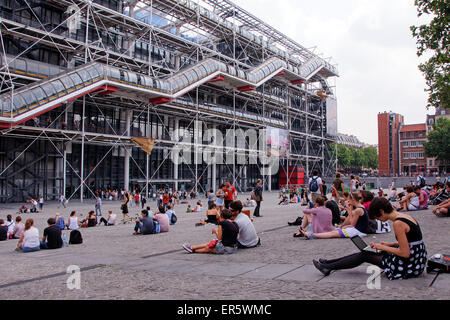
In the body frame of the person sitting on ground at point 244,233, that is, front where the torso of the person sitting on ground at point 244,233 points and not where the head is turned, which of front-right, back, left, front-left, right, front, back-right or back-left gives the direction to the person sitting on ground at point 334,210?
right

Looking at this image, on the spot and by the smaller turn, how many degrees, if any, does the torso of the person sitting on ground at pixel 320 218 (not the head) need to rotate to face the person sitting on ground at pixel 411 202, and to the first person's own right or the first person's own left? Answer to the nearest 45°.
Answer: approximately 90° to the first person's own right

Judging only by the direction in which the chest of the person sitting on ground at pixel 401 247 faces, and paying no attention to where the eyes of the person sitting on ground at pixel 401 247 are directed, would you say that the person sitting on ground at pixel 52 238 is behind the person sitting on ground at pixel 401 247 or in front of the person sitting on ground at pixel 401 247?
in front

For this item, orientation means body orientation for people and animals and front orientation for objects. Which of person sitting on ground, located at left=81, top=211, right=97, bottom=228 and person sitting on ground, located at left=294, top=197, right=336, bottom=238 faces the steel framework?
person sitting on ground, located at left=294, top=197, right=336, bottom=238

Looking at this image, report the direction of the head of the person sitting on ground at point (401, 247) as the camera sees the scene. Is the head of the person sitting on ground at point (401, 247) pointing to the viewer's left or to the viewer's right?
to the viewer's left

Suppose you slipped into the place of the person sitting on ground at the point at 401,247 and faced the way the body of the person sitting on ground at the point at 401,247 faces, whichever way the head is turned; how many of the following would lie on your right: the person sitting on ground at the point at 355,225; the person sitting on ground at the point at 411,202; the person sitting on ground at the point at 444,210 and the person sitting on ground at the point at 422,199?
4

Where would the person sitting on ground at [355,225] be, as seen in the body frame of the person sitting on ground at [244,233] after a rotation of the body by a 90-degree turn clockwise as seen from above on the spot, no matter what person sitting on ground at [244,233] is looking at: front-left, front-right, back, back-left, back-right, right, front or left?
front-right

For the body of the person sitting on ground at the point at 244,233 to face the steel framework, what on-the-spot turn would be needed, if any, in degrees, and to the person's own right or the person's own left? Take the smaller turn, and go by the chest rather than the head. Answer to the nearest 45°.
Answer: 0° — they already face it

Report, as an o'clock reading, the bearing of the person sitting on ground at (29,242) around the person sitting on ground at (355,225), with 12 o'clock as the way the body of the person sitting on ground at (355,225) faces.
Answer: the person sitting on ground at (29,242) is roughly at 12 o'clock from the person sitting on ground at (355,225).

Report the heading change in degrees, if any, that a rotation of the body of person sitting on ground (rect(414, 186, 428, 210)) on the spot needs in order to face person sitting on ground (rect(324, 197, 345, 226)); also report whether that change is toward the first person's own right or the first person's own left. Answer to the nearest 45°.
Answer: approximately 90° to the first person's own left
